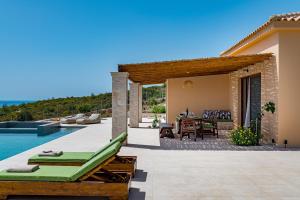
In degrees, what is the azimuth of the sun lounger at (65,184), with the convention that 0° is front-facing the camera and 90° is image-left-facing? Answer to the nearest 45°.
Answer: approximately 90°

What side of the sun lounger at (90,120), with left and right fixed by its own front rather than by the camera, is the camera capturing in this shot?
left

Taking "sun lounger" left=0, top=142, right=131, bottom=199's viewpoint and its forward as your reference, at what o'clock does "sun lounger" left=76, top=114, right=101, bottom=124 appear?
"sun lounger" left=76, top=114, right=101, bottom=124 is roughly at 3 o'clock from "sun lounger" left=0, top=142, right=131, bottom=199.

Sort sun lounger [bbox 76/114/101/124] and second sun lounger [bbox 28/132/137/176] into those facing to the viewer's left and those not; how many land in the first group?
2

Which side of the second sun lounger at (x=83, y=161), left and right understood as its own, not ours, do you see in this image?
left

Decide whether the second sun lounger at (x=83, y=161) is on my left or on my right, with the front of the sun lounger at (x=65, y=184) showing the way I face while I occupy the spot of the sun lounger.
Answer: on my right

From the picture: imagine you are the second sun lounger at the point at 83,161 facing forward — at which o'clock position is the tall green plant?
The tall green plant is roughly at 5 o'clock from the second sun lounger.

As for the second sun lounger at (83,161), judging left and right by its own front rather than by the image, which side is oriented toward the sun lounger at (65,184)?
left

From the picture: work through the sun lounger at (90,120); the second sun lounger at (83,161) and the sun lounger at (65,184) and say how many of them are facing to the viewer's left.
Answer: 3

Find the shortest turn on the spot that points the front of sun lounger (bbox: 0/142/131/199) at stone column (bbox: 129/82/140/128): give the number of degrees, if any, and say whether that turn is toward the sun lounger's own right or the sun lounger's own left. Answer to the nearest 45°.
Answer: approximately 90° to the sun lounger's own right

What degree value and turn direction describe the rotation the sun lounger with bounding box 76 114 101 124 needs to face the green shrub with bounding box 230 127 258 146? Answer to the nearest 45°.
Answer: approximately 135° to its left

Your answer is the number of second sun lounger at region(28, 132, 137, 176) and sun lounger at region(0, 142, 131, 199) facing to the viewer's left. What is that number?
2
